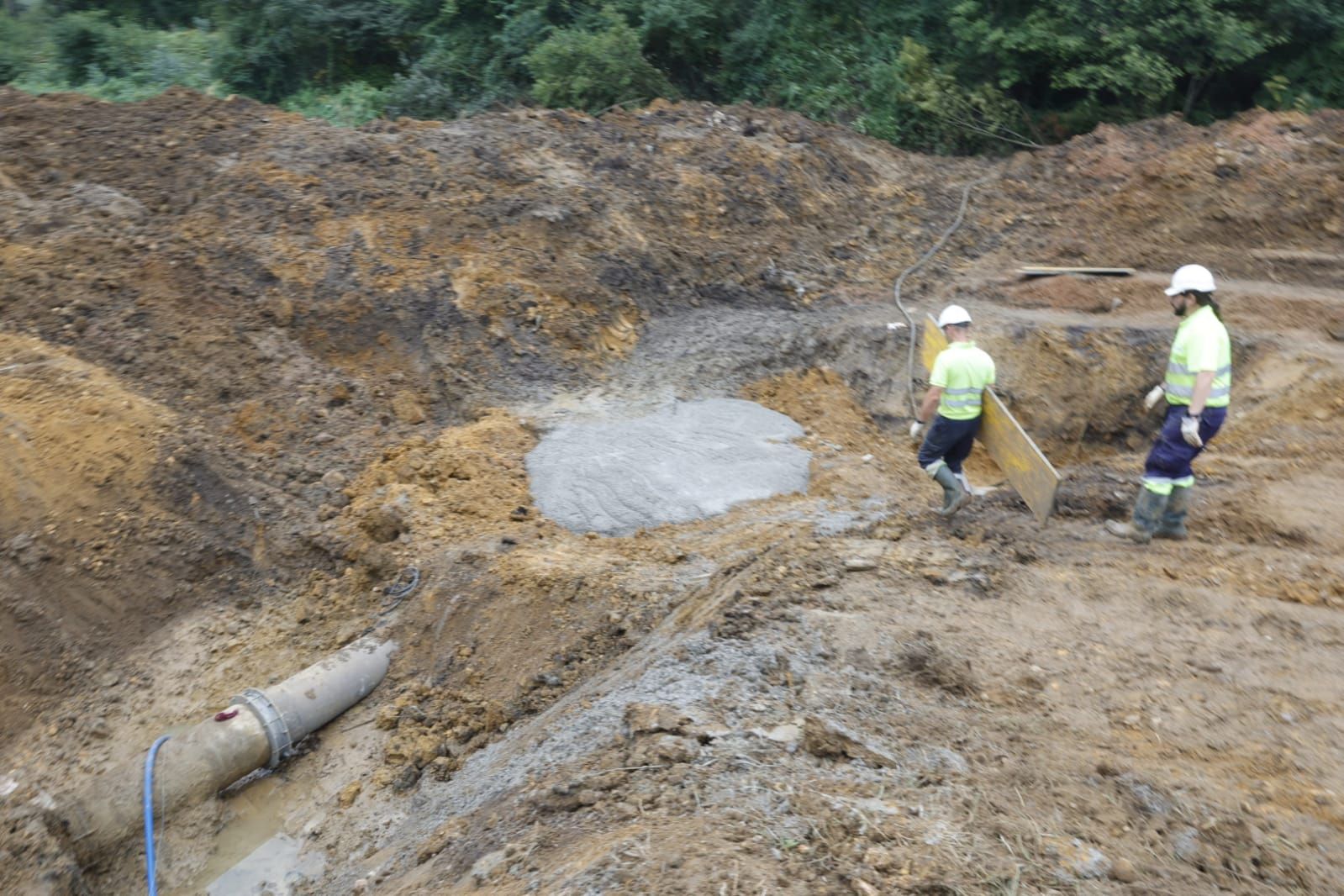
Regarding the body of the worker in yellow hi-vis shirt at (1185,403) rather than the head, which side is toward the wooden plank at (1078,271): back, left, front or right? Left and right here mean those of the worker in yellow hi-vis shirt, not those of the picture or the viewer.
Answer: right

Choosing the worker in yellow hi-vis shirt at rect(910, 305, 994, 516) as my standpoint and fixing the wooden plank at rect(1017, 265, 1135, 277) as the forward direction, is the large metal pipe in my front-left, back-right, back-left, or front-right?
back-left

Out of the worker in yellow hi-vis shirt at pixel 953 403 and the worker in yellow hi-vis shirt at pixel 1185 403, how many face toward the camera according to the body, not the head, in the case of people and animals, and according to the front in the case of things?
0

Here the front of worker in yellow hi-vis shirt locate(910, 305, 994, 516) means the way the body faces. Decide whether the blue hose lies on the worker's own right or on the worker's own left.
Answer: on the worker's own left

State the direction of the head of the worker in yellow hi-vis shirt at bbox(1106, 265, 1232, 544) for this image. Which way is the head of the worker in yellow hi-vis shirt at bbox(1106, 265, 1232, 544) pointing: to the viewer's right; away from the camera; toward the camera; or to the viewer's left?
to the viewer's left

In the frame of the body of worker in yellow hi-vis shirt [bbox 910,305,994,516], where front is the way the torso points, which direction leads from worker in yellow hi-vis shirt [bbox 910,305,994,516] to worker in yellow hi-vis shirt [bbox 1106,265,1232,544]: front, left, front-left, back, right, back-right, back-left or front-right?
back-right

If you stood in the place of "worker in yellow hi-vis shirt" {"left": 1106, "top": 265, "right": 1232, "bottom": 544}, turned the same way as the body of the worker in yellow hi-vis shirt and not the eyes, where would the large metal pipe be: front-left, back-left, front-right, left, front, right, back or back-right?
front-left

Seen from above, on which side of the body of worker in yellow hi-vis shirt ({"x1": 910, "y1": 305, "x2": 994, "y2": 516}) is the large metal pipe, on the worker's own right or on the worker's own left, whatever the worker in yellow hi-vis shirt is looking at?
on the worker's own left

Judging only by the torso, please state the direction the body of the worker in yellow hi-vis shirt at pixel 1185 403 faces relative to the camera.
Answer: to the viewer's left

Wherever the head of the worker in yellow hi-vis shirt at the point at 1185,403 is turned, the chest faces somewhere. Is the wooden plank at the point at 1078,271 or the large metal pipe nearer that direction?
the large metal pipe

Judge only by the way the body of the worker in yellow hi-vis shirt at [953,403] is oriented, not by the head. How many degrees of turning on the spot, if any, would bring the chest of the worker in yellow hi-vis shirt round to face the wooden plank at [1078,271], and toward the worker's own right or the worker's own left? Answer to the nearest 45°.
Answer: approximately 45° to the worker's own right

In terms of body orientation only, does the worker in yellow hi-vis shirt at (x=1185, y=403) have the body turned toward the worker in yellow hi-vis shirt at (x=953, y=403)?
yes

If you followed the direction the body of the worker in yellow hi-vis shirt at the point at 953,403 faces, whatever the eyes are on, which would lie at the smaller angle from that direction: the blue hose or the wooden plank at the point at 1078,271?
the wooden plank
